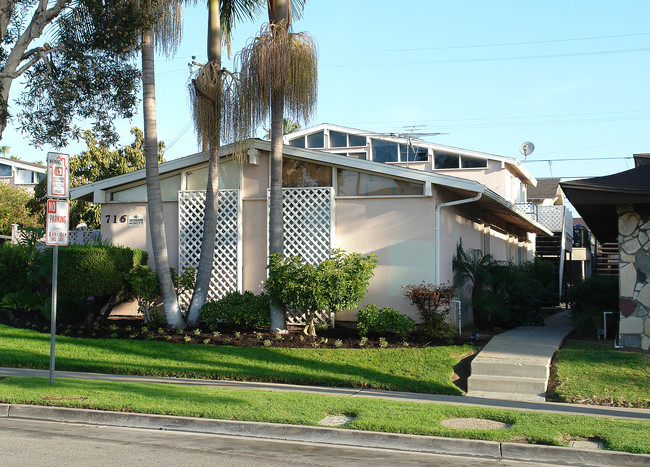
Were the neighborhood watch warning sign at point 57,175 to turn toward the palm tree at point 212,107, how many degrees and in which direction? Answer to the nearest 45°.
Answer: approximately 135° to its left

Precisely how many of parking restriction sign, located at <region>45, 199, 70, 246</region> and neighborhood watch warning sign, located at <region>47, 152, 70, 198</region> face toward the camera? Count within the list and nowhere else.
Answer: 2

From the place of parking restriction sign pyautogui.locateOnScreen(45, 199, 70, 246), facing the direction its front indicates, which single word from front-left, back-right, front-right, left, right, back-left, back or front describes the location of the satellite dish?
back-left

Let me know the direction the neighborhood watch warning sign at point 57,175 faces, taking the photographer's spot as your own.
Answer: facing the viewer

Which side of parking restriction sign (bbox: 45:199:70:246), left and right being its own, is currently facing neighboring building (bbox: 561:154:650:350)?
left

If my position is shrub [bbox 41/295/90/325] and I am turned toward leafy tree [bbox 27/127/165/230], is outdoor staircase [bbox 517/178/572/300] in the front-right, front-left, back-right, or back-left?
front-right

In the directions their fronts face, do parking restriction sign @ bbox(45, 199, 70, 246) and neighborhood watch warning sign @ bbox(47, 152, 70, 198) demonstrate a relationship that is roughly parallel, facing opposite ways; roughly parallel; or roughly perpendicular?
roughly parallel
